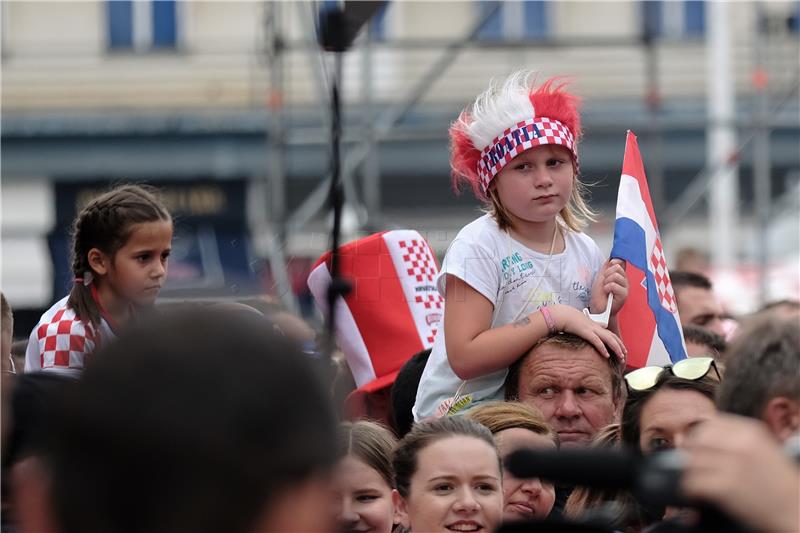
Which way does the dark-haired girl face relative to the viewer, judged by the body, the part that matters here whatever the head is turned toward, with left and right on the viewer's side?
facing the viewer and to the right of the viewer

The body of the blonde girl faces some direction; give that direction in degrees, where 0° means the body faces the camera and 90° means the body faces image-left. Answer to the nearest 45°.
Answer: approximately 315°

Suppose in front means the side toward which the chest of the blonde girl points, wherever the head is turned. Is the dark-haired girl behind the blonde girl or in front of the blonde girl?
behind

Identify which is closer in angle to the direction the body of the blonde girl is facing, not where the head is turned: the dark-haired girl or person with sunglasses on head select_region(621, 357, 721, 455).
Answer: the person with sunglasses on head

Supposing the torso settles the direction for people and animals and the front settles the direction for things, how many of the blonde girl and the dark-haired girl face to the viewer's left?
0

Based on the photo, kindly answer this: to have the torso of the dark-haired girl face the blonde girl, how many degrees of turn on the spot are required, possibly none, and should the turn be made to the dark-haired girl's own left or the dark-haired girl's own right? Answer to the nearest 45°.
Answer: approximately 45° to the dark-haired girl's own left

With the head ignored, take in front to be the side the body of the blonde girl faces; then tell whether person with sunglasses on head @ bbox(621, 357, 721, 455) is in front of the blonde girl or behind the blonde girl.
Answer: in front

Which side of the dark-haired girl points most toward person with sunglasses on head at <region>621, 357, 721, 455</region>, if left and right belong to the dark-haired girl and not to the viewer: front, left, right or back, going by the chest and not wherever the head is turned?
front
